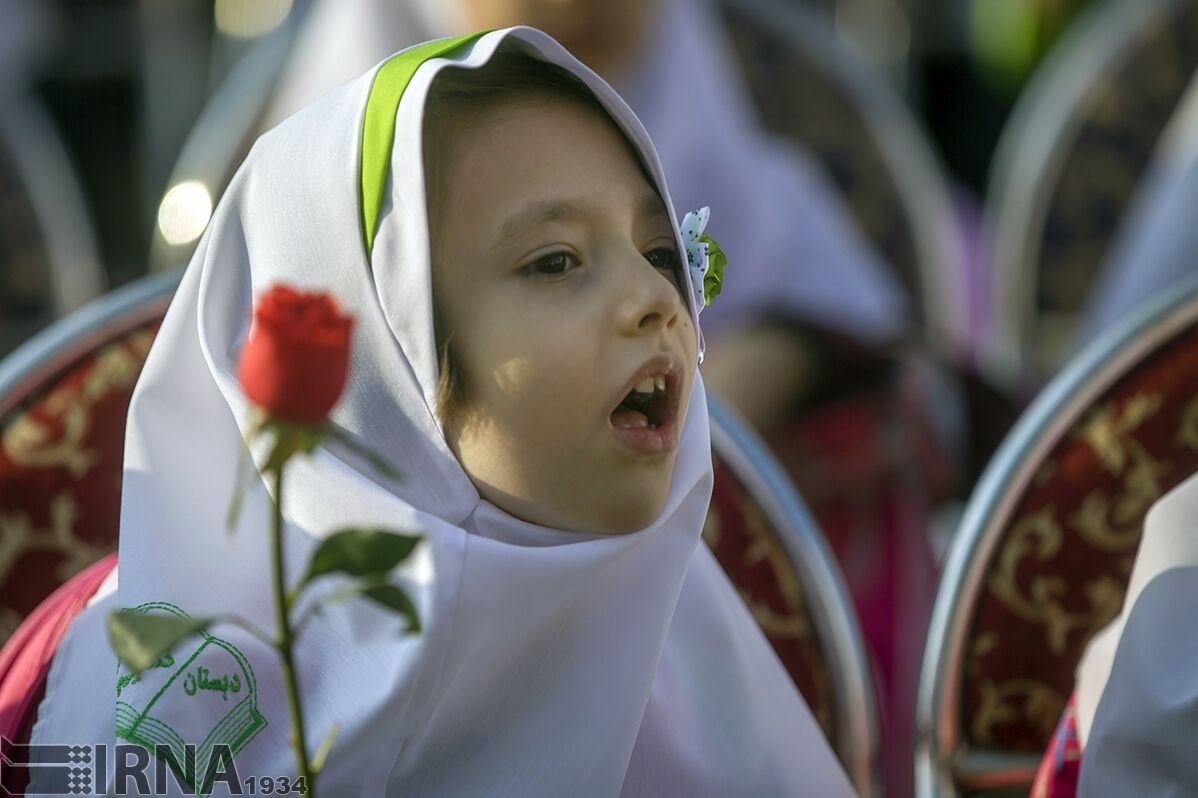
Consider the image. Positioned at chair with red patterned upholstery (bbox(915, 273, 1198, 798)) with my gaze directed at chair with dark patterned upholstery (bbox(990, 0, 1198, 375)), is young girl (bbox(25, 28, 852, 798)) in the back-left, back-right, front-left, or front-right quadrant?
back-left

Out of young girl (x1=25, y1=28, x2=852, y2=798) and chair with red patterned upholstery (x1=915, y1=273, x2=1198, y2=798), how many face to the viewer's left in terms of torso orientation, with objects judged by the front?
0

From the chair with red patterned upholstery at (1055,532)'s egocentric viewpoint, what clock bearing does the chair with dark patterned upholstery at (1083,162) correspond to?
the chair with dark patterned upholstery at (1083,162) is roughly at 6 o'clock from the chair with red patterned upholstery at (1055,532).

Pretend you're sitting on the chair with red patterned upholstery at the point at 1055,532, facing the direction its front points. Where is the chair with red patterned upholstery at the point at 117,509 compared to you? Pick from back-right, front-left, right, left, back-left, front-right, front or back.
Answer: right

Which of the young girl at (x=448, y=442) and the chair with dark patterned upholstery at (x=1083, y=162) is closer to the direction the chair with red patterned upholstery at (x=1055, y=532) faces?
the young girl

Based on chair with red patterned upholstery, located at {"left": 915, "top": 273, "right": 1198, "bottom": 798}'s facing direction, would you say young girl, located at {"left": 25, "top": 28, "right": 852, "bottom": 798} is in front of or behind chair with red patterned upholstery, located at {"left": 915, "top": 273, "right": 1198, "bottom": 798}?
in front

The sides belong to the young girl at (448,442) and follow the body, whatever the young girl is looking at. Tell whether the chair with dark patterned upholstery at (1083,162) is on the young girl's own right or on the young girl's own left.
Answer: on the young girl's own left

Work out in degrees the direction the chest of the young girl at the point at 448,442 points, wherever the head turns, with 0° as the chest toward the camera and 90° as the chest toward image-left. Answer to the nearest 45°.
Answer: approximately 315°

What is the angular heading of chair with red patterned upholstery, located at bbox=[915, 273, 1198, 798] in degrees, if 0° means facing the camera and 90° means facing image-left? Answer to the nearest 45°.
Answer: approximately 0°

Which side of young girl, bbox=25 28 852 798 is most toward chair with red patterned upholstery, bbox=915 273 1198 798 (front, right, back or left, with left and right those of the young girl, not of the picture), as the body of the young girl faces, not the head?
left
